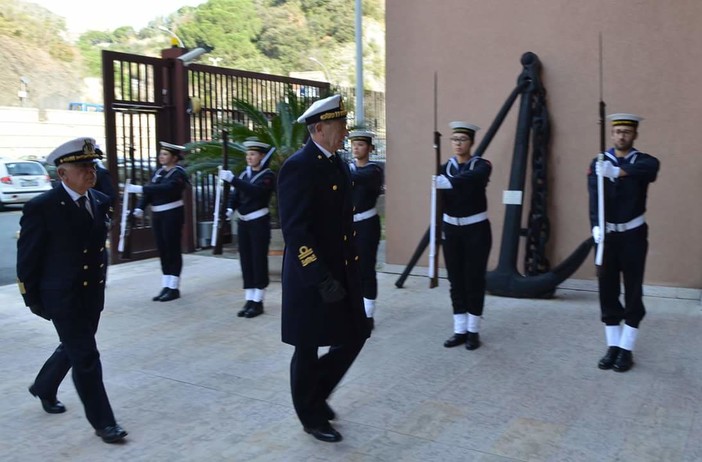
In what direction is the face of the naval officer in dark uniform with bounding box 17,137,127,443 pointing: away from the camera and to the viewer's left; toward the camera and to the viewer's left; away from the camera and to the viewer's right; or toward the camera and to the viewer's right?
toward the camera and to the viewer's right

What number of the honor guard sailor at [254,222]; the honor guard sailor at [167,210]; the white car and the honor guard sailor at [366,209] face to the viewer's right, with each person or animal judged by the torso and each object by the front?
0

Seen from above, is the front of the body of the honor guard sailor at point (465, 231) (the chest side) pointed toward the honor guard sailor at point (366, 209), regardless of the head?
no

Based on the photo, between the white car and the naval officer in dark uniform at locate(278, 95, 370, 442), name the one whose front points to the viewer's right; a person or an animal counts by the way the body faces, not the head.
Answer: the naval officer in dark uniform

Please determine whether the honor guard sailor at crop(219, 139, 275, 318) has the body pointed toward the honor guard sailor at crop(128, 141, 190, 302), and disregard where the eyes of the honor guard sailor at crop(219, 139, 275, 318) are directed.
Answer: no

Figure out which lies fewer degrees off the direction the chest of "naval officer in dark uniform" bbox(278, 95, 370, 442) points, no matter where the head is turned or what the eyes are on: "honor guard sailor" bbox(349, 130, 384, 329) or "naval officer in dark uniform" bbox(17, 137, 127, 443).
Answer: the honor guard sailor

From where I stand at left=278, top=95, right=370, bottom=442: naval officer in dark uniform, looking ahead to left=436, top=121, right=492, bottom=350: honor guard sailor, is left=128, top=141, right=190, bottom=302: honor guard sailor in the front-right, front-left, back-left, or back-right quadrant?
front-left

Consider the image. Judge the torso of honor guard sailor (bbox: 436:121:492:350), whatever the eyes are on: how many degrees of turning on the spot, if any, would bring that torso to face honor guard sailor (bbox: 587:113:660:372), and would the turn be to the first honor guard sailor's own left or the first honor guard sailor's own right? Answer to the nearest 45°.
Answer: approximately 90° to the first honor guard sailor's own left

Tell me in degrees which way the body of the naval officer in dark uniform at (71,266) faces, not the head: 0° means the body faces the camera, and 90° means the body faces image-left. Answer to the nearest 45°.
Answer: approximately 315°

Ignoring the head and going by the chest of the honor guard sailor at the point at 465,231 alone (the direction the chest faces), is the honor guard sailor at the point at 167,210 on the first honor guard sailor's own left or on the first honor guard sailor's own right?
on the first honor guard sailor's own right

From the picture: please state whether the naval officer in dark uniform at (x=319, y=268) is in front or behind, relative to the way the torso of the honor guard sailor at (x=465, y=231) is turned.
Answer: in front

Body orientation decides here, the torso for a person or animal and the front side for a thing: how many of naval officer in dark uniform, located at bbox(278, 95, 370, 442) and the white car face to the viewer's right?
1

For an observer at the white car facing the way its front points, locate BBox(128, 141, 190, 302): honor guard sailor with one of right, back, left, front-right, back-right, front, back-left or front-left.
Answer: back-left

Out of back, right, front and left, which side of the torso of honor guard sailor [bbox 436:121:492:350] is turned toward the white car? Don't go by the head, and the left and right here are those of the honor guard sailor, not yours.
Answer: right
